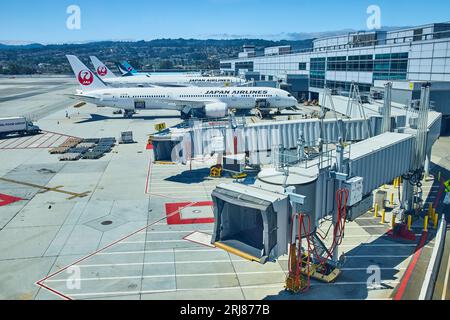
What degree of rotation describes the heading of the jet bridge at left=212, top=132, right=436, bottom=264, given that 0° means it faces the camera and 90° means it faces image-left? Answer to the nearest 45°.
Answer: approximately 45°
